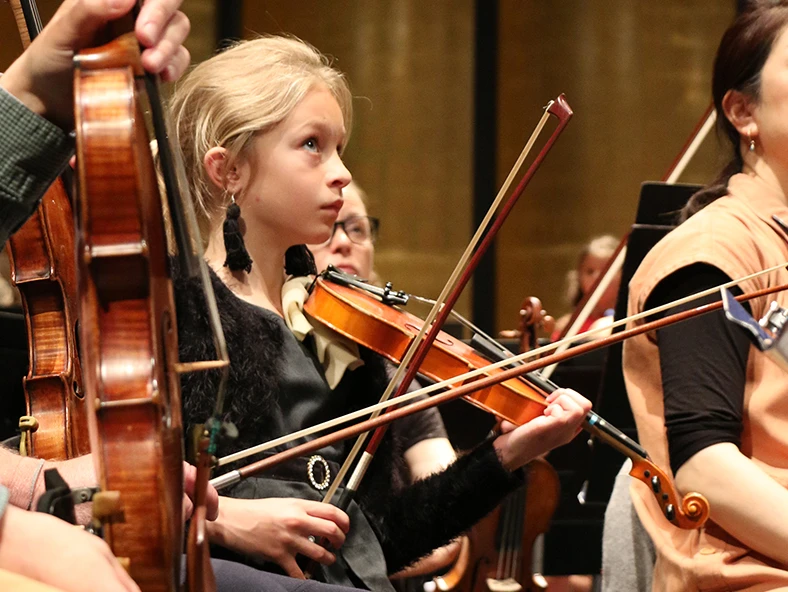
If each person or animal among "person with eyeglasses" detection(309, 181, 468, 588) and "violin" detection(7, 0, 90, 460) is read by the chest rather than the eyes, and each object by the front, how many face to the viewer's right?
1

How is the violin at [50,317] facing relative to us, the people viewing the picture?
facing to the right of the viewer

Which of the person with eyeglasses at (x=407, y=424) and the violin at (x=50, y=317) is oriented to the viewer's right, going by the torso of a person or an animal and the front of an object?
the violin

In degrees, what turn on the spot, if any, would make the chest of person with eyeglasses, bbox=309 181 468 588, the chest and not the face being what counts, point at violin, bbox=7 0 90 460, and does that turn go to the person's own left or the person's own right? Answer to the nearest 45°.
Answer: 0° — they already face it
